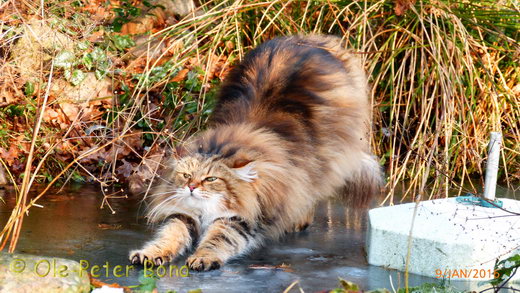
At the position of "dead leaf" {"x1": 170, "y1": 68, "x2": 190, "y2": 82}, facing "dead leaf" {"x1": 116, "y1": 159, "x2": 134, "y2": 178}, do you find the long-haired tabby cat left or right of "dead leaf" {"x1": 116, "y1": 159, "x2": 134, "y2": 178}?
left

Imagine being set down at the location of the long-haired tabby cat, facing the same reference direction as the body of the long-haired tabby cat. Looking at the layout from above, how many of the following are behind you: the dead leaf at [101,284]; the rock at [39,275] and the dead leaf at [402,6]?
1

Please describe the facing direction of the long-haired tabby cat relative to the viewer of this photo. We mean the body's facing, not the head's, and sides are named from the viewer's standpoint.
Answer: facing the viewer and to the left of the viewer

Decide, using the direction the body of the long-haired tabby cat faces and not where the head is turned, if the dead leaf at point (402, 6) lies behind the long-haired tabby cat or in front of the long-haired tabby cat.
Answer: behind

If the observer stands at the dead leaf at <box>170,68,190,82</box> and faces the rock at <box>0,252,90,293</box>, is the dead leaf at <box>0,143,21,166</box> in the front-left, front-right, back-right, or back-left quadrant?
front-right

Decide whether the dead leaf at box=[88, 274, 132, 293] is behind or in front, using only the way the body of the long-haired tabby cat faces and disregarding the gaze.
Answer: in front

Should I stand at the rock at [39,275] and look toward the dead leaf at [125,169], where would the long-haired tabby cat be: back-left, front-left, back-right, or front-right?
front-right

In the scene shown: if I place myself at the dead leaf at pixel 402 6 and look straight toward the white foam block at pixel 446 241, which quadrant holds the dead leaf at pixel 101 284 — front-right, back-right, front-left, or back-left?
front-right

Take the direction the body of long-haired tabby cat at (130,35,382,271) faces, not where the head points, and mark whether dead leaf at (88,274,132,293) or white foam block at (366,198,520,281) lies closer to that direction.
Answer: the dead leaf

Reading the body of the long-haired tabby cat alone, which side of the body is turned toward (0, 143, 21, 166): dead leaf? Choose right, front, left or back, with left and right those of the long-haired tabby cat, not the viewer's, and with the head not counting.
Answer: right

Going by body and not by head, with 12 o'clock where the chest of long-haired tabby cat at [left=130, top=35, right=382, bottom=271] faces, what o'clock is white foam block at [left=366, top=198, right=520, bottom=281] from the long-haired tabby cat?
The white foam block is roughly at 9 o'clock from the long-haired tabby cat.

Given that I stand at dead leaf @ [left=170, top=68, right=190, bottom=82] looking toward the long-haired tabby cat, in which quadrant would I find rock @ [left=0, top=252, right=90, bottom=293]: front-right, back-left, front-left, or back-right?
front-right

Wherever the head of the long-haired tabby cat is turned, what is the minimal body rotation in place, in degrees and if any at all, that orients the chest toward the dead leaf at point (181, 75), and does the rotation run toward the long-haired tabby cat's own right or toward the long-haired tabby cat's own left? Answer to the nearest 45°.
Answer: approximately 135° to the long-haired tabby cat's own right

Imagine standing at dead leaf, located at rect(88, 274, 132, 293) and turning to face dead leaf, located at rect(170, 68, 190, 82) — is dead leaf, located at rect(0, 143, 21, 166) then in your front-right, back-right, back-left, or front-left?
front-left

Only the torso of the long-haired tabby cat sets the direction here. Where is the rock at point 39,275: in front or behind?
in front

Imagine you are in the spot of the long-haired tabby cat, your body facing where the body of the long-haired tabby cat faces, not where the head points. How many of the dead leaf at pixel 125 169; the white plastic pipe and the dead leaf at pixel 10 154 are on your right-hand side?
2

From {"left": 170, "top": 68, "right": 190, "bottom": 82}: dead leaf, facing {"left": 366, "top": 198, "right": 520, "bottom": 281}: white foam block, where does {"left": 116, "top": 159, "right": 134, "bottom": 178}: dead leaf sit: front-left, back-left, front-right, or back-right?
front-right
